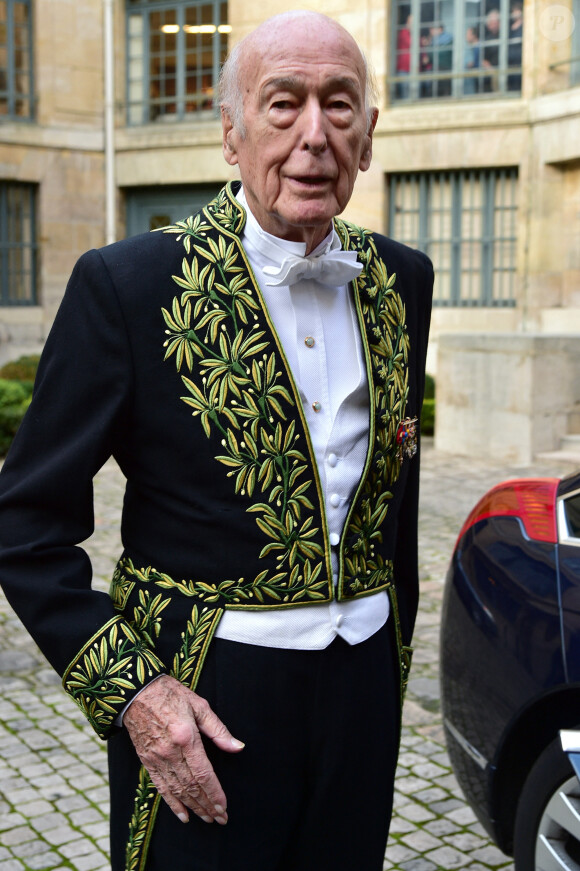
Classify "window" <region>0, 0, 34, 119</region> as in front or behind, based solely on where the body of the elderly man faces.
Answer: behind

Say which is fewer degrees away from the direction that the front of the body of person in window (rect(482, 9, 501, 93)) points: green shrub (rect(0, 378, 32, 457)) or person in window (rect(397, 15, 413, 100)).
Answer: the green shrub

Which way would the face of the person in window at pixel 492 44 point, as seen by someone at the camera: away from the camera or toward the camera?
toward the camera

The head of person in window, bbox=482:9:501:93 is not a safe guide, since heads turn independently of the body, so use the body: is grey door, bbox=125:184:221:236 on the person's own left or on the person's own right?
on the person's own right

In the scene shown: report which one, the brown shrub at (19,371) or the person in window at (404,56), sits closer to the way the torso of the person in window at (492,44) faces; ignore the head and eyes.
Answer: the brown shrub

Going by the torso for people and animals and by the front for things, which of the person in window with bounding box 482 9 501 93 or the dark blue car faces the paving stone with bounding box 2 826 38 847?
the person in window

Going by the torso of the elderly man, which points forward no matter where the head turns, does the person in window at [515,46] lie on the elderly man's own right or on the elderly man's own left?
on the elderly man's own left

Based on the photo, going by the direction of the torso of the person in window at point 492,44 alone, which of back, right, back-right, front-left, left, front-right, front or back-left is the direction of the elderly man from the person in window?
front

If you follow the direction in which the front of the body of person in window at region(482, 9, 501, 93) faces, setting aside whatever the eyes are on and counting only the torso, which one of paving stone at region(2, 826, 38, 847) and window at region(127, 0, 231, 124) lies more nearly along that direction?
the paving stone

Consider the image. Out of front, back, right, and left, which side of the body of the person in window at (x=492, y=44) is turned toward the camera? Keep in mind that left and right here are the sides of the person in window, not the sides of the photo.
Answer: front

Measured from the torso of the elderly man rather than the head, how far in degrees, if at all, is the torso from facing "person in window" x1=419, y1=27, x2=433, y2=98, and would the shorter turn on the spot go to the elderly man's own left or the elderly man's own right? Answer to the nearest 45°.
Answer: approximately 135° to the elderly man's own left

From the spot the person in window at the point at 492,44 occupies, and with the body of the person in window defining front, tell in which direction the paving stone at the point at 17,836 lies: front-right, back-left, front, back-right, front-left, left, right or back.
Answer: front
